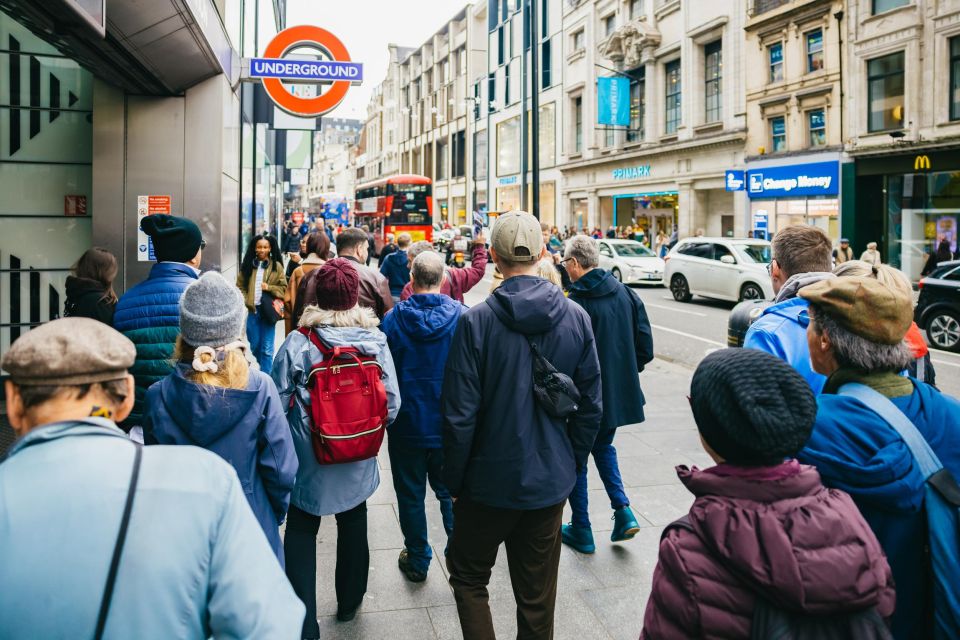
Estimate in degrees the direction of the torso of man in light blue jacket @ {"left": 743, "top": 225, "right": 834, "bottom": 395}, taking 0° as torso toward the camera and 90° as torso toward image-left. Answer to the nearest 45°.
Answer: approximately 135°

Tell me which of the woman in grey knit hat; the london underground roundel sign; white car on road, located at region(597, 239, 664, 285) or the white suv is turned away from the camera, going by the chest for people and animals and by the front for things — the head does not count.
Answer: the woman in grey knit hat

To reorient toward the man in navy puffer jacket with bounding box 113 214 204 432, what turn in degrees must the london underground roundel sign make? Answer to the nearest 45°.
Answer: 0° — it already faces them

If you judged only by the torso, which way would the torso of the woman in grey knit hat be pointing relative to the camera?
away from the camera

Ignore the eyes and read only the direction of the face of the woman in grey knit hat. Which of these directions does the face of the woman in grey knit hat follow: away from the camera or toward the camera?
away from the camera

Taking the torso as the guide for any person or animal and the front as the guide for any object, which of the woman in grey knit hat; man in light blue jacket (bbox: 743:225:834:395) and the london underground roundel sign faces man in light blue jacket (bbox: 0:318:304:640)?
the london underground roundel sign

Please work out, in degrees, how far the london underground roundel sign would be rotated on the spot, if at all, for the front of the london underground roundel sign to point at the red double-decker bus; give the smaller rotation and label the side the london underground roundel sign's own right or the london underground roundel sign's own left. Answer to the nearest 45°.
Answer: approximately 180°

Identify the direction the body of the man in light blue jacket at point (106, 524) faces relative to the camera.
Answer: away from the camera
